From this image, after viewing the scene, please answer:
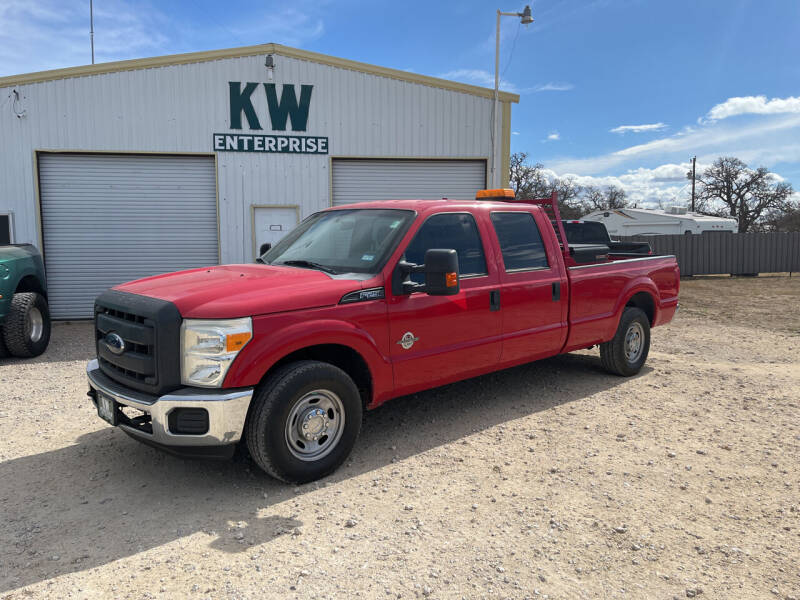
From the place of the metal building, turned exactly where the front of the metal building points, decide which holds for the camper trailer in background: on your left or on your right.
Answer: on your left

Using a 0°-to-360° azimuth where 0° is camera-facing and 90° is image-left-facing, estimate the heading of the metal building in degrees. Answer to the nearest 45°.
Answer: approximately 0°

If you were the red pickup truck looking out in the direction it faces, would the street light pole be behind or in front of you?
behind
